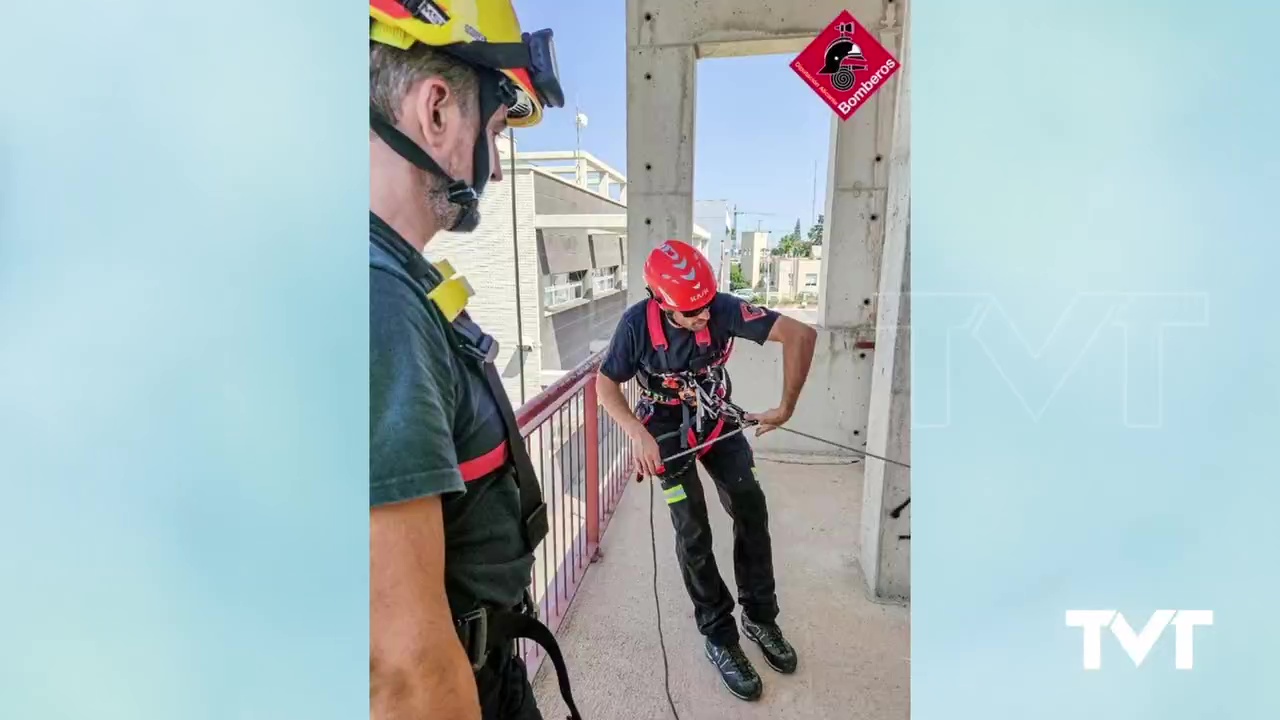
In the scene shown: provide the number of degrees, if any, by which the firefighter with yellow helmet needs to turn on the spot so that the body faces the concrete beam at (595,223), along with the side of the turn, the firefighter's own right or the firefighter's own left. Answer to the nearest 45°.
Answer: approximately 90° to the firefighter's own left

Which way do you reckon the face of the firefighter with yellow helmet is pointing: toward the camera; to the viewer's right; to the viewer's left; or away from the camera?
to the viewer's right

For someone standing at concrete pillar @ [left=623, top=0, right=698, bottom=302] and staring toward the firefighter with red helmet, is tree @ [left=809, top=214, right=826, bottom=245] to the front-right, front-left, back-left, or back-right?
back-left

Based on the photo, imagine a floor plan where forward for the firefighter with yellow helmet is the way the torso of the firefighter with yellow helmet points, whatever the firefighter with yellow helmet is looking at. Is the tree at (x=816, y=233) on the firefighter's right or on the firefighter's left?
on the firefighter's left

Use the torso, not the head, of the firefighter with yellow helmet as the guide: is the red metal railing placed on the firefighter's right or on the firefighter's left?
on the firefighter's left

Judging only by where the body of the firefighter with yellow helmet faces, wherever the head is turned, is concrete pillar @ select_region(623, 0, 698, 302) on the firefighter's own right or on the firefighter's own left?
on the firefighter's own left

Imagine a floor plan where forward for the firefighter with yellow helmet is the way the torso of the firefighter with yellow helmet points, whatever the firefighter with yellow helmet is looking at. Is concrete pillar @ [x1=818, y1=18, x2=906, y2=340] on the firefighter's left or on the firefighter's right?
on the firefighter's left

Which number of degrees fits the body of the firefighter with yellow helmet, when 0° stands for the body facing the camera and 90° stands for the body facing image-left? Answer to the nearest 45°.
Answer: approximately 270°

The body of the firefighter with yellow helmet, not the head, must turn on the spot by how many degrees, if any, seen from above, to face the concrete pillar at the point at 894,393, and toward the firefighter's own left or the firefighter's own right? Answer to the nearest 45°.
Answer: approximately 45° to the firefighter's own left
